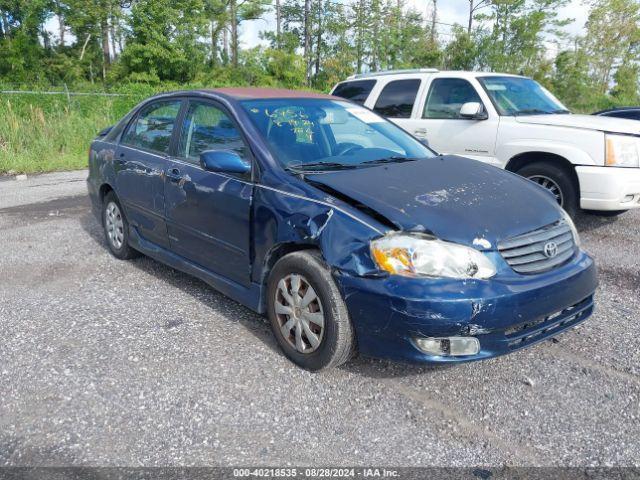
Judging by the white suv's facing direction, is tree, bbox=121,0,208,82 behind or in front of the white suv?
behind

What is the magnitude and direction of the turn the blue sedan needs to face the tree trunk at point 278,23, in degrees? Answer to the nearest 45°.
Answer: approximately 135° to its left

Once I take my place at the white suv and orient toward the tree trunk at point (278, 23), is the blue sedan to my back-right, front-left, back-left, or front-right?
back-left

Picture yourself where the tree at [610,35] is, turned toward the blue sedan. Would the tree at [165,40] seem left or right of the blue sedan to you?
right

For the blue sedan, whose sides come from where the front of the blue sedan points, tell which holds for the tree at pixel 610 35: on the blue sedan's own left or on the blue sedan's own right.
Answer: on the blue sedan's own left

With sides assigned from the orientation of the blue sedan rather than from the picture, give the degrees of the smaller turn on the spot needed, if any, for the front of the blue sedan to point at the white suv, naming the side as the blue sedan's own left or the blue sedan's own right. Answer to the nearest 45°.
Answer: approximately 90° to the blue sedan's own left

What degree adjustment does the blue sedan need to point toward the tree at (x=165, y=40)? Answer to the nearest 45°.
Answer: approximately 135° to its left

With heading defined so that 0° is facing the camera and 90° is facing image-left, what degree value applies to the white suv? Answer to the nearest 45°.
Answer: approximately 315°
